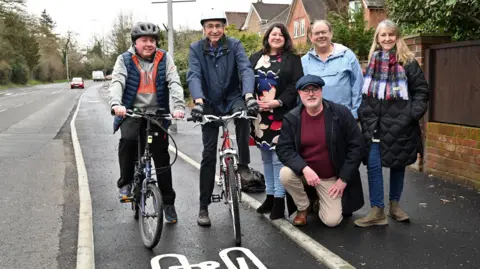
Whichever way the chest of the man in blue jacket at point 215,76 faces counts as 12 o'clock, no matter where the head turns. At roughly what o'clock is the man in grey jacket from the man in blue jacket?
The man in grey jacket is roughly at 3 o'clock from the man in blue jacket.

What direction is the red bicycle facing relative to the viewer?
toward the camera

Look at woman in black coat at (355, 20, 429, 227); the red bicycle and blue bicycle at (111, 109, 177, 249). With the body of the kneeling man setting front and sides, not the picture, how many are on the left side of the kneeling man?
1

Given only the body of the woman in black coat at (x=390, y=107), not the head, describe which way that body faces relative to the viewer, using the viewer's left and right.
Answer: facing the viewer and to the left of the viewer

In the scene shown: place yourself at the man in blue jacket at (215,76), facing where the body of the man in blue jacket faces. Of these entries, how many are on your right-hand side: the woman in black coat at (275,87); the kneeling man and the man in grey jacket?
1

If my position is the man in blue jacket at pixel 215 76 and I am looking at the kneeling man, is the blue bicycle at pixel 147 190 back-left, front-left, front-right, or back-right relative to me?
back-right

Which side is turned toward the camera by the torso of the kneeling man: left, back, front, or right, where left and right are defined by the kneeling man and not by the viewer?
front

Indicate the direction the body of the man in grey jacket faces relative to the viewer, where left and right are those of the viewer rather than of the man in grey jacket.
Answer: facing the viewer

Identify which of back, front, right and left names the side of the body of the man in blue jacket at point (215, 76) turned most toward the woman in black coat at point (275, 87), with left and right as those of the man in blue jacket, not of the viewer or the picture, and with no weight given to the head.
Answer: left

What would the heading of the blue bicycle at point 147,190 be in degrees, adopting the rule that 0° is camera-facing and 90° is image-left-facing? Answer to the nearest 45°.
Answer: approximately 0°

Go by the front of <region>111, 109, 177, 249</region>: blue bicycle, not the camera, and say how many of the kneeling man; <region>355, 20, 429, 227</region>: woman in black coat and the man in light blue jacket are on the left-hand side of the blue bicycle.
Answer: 3

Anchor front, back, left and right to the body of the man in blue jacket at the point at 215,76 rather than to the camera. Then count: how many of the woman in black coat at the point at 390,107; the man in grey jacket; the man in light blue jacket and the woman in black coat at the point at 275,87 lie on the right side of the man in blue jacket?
1

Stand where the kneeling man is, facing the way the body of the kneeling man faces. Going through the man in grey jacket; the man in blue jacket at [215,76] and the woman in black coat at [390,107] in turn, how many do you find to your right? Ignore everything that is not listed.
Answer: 2

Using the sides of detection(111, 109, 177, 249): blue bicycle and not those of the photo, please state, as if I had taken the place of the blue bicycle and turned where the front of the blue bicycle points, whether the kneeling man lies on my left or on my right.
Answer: on my left

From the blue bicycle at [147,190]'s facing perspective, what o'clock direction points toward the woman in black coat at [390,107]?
The woman in black coat is roughly at 9 o'clock from the blue bicycle.

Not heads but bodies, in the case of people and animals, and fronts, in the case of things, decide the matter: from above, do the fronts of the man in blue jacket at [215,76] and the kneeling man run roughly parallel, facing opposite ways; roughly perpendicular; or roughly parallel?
roughly parallel
